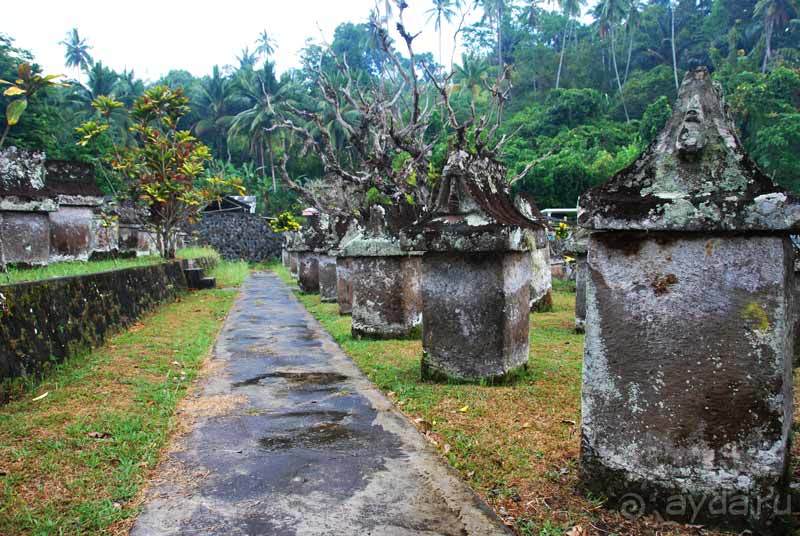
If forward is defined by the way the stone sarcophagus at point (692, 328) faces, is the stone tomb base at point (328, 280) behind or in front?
behind

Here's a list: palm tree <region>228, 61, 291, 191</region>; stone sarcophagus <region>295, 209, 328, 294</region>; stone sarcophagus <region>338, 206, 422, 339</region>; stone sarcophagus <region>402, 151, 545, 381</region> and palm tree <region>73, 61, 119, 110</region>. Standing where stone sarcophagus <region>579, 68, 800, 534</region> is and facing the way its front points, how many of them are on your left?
0

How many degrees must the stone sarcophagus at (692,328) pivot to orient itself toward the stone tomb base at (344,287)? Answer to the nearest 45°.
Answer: approximately 135° to its right

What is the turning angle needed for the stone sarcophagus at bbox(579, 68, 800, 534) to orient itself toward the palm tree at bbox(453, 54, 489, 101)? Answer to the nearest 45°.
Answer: approximately 180°

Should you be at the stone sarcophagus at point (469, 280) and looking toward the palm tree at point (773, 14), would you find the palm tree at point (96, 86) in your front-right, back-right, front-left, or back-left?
front-left

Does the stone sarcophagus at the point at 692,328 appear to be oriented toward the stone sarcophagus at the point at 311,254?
no

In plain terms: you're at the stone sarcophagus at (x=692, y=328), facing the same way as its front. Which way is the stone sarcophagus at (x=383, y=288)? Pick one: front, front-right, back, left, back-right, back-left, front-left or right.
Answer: back-right

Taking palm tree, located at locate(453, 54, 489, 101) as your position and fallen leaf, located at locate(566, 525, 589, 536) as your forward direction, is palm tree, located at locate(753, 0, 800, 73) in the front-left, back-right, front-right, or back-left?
front-left

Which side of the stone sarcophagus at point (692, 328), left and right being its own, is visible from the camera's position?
front

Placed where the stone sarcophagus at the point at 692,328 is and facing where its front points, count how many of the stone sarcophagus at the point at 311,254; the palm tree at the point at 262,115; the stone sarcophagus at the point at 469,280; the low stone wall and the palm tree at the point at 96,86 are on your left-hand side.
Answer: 0

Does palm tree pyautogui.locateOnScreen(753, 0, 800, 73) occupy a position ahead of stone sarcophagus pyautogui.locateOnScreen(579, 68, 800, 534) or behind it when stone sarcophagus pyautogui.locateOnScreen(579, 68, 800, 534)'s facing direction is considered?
behind

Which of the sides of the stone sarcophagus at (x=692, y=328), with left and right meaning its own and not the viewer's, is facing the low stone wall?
right

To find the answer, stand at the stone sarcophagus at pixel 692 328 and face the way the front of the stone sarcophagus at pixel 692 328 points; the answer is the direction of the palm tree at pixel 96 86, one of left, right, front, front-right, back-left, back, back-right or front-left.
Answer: back-right

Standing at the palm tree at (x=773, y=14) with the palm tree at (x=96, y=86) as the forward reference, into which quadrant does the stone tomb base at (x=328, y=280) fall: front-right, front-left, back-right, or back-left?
front-left

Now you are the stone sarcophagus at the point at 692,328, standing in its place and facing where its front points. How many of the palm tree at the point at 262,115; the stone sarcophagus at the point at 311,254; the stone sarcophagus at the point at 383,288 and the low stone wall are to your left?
0

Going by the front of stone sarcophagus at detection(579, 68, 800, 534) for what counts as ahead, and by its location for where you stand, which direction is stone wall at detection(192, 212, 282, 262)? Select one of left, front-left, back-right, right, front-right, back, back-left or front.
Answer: back-right
